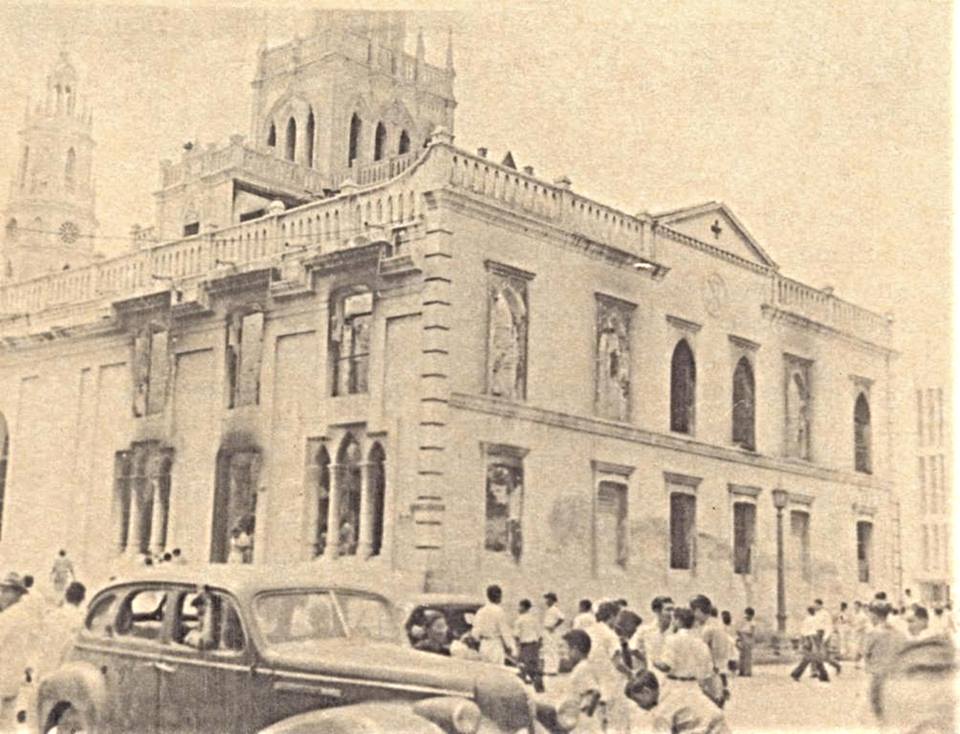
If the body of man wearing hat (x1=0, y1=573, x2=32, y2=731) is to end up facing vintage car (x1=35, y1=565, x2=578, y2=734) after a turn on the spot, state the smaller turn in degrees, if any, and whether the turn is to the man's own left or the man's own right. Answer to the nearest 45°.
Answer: approximately 45° to the man's own right

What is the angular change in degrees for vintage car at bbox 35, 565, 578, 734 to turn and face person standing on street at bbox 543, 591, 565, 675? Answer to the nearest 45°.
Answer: approximately 90° to its left

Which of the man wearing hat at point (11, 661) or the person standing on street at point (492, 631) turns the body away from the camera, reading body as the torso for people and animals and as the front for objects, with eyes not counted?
the person standing on street

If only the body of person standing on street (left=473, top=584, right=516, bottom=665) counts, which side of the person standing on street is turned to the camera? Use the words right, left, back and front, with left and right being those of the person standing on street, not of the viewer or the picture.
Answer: back

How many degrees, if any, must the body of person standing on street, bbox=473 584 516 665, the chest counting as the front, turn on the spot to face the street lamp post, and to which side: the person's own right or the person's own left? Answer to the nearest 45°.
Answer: approximately 45° to the person's own right

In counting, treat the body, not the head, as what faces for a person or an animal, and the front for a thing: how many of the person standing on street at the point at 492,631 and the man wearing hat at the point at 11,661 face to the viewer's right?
1

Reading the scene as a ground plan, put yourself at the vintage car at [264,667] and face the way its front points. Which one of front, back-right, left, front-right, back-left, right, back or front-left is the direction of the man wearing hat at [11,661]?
back

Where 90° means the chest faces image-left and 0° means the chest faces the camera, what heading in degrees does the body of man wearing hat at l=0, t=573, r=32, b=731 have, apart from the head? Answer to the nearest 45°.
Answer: approximately 270°

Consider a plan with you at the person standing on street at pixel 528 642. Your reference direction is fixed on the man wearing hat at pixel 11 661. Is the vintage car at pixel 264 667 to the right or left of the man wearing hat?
left
